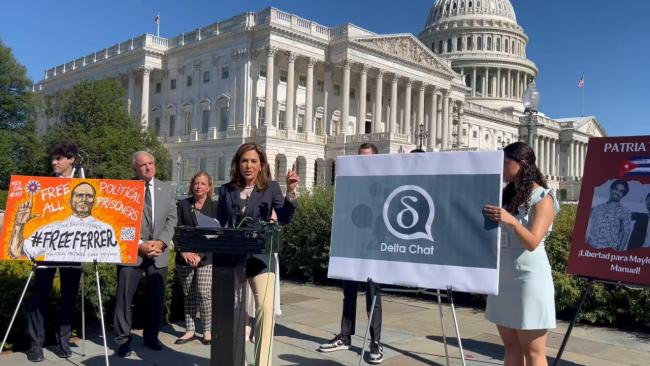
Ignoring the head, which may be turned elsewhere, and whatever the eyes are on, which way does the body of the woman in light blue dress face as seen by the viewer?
to the viewer's left

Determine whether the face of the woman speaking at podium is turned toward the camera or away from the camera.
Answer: toward the camera

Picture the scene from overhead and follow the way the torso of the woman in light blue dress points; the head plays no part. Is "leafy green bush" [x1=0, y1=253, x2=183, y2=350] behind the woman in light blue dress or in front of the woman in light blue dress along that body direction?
in front

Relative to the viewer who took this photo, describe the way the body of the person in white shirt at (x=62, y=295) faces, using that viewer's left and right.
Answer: facing the viewer

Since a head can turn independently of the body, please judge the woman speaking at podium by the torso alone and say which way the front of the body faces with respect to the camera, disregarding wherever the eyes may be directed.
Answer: toward the camera

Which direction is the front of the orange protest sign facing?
toward the camera

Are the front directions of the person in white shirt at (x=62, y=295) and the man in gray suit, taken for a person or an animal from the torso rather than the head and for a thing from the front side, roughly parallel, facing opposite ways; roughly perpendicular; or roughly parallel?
roughly parallel

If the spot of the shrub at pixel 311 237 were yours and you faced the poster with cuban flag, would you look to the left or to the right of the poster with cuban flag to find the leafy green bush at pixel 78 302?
right

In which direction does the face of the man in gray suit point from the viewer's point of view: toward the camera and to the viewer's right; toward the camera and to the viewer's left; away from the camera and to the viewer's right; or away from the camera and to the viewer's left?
toward the camera and to the viewer's right

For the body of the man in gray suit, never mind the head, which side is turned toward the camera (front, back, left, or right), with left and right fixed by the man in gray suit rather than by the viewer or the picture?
front
